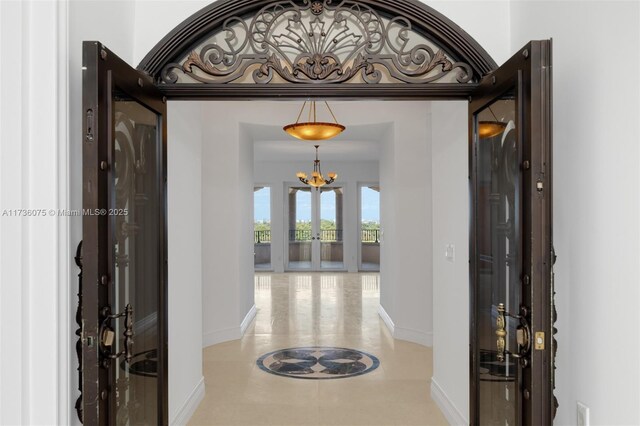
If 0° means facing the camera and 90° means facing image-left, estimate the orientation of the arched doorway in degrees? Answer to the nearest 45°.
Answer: approximately 0°

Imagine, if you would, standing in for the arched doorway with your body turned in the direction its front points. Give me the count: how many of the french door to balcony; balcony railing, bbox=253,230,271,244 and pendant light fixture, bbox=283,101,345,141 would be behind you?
3

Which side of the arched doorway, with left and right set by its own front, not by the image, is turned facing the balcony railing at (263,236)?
back

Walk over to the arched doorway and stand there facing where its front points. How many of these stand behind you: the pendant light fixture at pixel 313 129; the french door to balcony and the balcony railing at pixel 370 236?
3

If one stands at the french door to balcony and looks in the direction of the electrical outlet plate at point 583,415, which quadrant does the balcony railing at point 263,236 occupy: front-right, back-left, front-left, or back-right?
back-right

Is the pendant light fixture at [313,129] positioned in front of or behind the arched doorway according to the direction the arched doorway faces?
behind

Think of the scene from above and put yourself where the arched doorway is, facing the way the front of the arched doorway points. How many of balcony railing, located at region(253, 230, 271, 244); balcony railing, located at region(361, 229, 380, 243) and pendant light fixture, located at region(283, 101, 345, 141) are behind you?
3

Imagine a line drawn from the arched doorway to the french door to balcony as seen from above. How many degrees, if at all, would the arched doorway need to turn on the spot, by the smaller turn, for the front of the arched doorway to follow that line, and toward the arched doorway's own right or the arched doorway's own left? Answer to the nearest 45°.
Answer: approximately 180°

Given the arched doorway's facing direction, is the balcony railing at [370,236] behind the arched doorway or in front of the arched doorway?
behind
